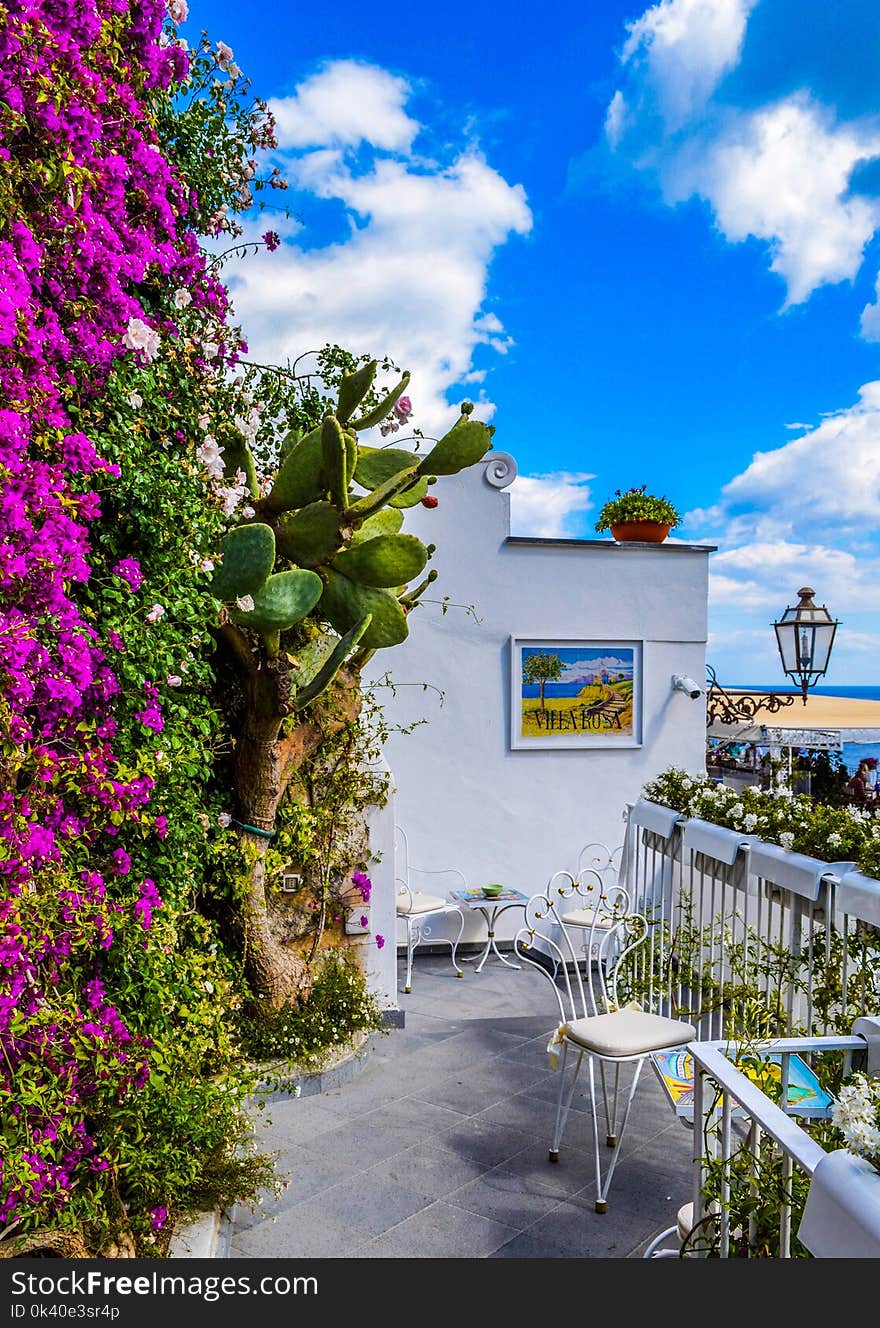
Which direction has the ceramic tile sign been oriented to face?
toward the camera

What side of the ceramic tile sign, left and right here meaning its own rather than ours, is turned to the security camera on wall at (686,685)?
left

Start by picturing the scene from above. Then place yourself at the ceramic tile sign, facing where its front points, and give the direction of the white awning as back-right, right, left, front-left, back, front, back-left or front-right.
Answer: back-left

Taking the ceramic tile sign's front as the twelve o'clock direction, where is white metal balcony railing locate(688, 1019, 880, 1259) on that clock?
The white metal balcony railing is roughly at 12 o'clock from the ceramic tile sign.
